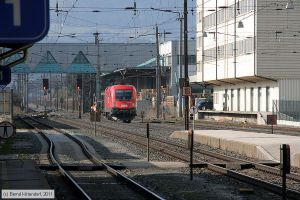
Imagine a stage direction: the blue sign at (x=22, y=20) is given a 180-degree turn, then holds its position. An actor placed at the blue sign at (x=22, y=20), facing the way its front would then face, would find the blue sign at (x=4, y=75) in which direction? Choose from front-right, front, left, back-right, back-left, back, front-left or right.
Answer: front

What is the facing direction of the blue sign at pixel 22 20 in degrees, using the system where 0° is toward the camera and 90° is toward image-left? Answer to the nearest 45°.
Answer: approximately 0°

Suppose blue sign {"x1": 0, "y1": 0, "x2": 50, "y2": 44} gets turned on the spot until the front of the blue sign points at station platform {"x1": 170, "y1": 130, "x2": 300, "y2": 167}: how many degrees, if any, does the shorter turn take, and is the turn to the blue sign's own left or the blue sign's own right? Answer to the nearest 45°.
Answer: approximately 135° to the blue sign's own left
